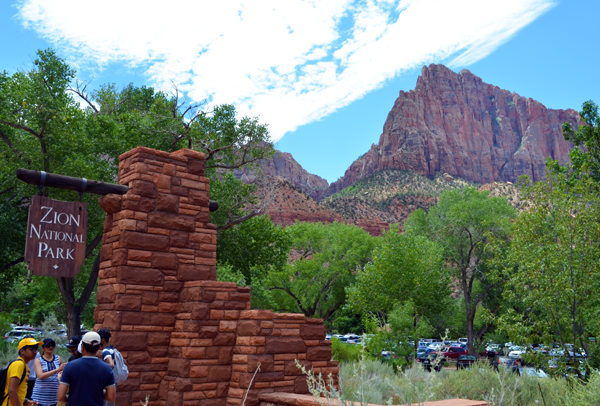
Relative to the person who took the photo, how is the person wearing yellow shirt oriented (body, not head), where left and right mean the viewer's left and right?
facing to the right of the viewer

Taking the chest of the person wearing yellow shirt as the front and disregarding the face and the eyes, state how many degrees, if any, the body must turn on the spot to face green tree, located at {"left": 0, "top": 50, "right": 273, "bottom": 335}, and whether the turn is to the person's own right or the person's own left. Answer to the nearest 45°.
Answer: approximately 90° to the person's own left

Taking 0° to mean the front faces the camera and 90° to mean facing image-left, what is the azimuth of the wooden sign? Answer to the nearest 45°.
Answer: approximately 0°

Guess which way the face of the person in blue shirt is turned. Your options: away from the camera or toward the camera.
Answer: away from the camera

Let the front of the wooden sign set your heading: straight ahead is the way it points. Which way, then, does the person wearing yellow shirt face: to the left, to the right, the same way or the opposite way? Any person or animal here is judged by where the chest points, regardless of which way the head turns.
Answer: to the left

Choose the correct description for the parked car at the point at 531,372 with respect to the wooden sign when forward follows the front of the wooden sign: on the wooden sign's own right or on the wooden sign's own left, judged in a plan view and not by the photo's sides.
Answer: on the wooden sign's own left

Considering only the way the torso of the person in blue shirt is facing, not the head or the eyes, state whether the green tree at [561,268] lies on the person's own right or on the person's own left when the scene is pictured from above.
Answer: on the person's own right

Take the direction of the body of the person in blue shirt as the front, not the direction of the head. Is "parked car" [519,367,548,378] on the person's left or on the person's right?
on the person's right

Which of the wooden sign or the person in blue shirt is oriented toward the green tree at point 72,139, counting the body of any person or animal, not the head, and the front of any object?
the person in blue shirt

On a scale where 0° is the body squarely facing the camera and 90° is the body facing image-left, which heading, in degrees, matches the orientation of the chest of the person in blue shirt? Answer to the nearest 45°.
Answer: approximately 180°

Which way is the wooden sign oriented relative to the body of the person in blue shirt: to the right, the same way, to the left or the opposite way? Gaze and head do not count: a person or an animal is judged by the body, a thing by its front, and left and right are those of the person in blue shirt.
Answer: the opposite way

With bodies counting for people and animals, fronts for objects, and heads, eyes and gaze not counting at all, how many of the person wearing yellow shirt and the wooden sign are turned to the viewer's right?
1
